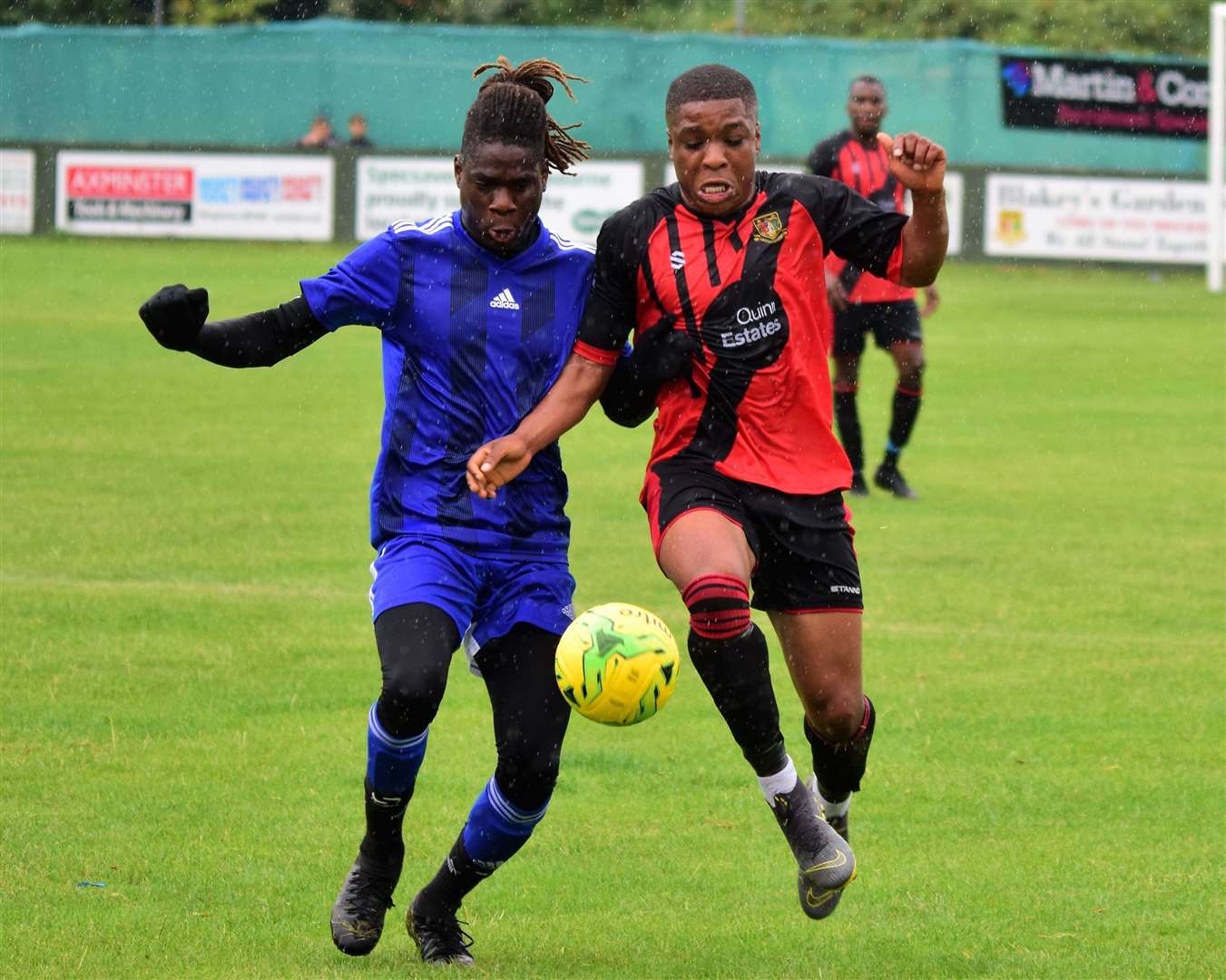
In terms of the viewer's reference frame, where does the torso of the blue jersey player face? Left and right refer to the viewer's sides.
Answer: facing the viewer

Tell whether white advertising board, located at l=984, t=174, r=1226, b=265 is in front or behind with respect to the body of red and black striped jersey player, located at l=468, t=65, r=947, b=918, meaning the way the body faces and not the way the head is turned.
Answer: behind

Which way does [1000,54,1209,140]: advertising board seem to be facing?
toward the camera

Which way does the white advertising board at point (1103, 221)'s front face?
toward the camera

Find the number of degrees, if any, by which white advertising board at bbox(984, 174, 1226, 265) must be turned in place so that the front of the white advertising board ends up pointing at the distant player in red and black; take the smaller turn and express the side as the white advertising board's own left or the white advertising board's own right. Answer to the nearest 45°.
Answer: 0° — it already faces them

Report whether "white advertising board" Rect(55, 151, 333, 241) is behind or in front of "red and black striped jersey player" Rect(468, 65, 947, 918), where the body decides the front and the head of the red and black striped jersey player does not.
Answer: behind

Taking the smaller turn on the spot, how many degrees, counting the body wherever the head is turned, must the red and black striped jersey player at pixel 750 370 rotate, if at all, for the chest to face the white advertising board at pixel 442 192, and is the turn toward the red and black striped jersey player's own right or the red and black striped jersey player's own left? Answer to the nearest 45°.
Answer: approximately 180°

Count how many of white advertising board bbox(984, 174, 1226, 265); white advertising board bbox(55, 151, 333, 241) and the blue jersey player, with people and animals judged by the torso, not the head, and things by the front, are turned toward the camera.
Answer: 3

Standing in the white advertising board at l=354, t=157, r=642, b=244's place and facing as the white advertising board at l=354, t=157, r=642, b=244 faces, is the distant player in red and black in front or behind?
in front

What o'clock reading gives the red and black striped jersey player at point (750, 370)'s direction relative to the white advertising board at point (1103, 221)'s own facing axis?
The red and black striped jersey player is roughly at 12 o'clock from the white advertising board.

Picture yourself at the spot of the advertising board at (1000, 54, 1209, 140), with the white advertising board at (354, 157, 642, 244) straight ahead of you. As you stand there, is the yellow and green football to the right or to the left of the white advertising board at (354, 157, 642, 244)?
left

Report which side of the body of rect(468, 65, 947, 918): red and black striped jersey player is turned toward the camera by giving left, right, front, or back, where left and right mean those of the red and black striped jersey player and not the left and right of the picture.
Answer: front
